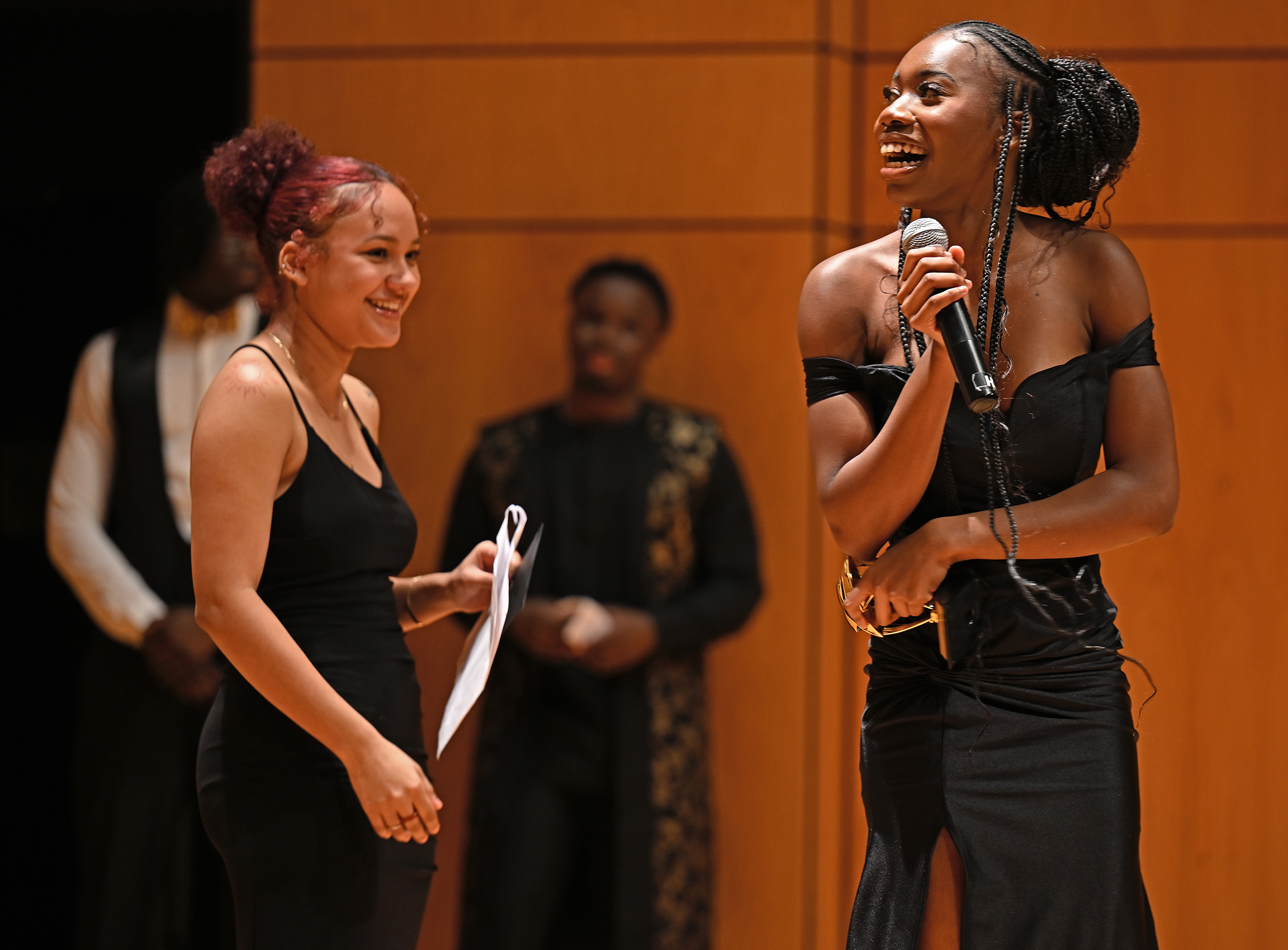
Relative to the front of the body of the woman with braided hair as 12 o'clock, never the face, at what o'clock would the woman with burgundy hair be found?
The woman with burgundy hair is roughly at 3 o'clock from the woman with braided hair.

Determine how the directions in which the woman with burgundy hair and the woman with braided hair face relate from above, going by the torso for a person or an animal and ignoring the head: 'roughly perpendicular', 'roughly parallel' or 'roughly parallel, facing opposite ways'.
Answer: roughly perpendicular

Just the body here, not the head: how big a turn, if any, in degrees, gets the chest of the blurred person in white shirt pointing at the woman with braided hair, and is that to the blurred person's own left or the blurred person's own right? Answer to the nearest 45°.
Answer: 0° — they already face them

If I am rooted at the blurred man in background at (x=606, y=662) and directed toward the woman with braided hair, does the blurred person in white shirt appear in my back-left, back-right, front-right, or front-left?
back-right

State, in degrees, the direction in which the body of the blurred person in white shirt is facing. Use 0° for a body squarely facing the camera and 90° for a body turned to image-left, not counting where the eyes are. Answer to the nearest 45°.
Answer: approximately 315°

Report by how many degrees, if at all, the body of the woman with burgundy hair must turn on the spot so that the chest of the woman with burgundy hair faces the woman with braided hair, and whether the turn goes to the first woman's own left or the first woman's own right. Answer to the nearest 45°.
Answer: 0° — they already face them

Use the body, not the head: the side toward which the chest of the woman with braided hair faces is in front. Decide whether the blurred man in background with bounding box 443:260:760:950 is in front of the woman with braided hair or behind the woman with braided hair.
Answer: behind

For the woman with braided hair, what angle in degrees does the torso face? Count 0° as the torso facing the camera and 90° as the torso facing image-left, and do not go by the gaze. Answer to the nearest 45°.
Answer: approximately 0°

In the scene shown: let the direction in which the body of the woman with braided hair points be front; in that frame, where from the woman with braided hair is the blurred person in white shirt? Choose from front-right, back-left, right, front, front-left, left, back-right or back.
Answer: back-right

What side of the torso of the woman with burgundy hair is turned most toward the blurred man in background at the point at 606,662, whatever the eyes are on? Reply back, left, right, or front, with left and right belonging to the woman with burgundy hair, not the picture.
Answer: left

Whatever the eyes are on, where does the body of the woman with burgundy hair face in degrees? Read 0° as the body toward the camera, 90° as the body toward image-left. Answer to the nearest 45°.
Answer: approximately 315°
